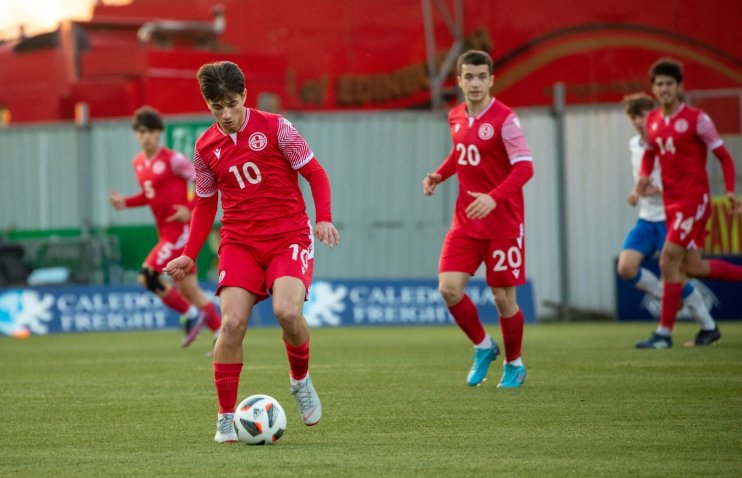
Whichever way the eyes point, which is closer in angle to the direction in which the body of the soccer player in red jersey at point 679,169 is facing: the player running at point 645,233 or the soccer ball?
the soccer ball

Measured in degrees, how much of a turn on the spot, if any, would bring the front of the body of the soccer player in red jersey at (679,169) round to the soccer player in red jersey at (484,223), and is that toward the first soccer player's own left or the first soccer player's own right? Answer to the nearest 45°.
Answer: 0° — they already face them

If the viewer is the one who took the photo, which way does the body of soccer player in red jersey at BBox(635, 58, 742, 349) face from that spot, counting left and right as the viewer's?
facing the viewer and to the left of the viewer

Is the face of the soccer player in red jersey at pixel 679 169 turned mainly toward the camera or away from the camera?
toward the camera

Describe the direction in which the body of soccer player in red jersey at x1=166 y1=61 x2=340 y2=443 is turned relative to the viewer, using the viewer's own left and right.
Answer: facing the viewer

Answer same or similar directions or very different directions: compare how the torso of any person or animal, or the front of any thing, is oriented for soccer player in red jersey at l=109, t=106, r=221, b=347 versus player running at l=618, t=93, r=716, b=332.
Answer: same or similar directions

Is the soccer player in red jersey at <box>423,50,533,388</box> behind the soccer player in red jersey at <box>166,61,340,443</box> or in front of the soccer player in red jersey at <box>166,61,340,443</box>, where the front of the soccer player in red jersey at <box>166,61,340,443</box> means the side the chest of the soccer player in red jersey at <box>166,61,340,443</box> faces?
behind

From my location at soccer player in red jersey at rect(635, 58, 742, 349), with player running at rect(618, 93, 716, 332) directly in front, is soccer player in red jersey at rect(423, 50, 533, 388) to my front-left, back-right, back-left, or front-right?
back-left

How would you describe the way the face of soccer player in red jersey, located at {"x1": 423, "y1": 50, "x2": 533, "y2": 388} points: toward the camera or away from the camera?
toward the camera

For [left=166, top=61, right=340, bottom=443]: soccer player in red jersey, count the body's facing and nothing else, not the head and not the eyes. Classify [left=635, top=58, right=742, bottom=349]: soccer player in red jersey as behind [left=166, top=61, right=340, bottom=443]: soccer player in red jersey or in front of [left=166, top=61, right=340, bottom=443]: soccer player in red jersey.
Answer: behind
